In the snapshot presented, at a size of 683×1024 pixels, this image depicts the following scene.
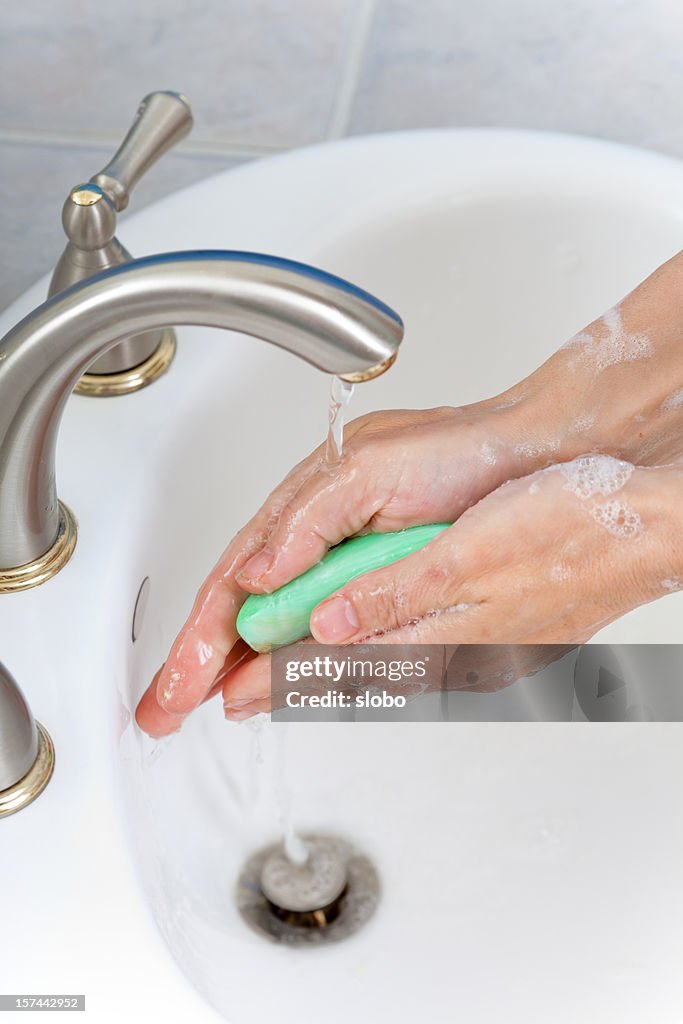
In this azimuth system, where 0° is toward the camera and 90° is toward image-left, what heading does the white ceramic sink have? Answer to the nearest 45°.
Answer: approximately 270°

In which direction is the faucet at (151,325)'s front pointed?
to the viewer's right
